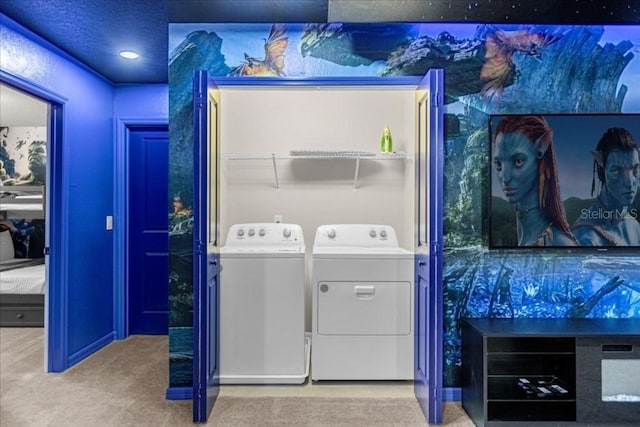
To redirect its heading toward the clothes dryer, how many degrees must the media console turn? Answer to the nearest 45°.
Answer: approximately 90° to its right

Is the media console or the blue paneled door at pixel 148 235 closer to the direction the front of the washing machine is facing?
the media console

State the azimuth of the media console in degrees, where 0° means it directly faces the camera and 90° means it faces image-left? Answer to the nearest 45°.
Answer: approximately 0°

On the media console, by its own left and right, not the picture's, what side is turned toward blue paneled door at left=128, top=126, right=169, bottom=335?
right

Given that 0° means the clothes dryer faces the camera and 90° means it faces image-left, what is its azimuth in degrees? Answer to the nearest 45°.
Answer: approximately 0°
